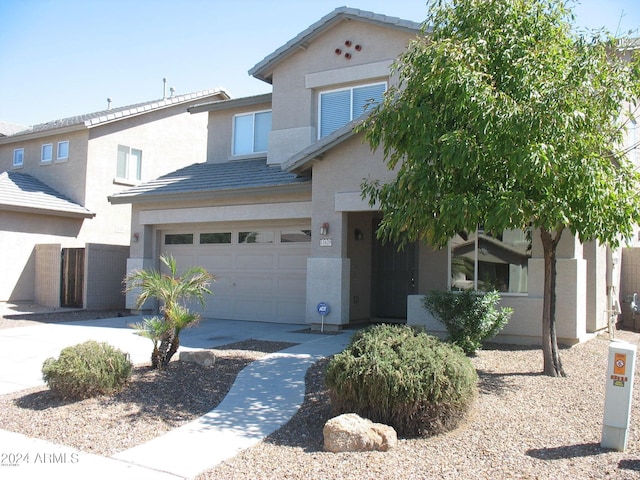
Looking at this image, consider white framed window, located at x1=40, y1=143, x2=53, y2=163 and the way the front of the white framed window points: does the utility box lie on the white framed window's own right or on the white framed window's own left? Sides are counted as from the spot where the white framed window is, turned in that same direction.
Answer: on the white framed window's own left

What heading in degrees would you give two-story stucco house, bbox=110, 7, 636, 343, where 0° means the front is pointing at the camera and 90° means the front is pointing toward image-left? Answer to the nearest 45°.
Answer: approximately 45°

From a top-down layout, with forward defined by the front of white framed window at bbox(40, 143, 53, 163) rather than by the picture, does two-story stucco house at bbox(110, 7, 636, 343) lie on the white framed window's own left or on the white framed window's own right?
on the white framed window's own left

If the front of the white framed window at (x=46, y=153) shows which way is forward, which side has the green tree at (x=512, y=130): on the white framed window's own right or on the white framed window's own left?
on the white framed window's own left

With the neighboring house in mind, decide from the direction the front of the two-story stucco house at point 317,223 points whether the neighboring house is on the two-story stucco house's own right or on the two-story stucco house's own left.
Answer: on the two-story stucco house's own right

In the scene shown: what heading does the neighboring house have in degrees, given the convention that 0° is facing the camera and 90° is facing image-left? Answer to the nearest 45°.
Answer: approximately 45°
